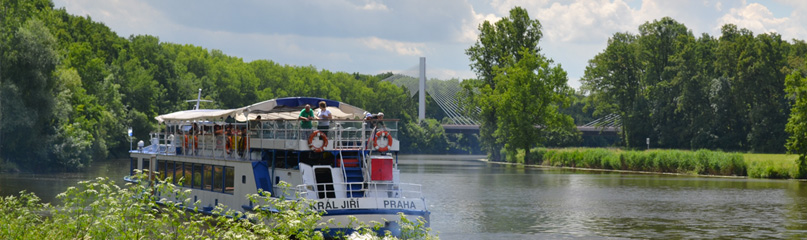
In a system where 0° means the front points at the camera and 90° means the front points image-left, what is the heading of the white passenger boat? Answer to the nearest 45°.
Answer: approximately 135°

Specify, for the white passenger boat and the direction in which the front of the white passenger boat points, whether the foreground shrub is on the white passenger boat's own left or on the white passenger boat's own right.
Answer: on the white passenger boat's own left
